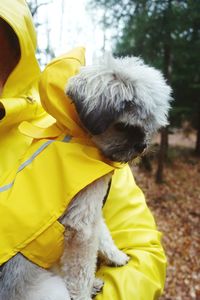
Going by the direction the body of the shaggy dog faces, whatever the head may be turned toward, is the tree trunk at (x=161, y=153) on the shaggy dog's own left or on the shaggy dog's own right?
on the shaggy dog's own left

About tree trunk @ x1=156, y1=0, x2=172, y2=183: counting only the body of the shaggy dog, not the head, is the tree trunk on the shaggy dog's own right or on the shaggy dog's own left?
on the shaggy dog's own left
